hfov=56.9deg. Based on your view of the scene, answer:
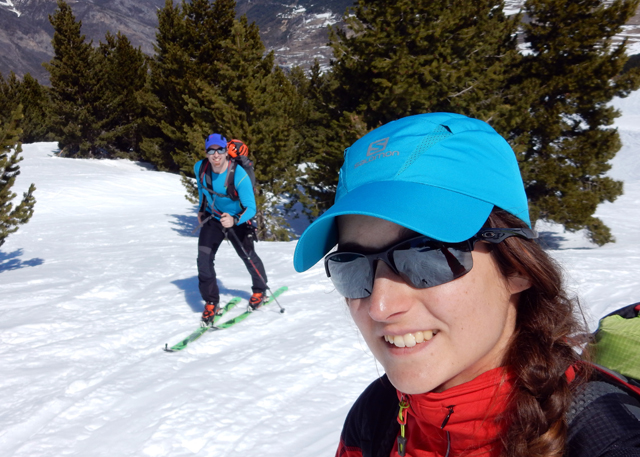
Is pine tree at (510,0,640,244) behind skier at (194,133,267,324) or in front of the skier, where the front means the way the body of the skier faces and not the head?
behind

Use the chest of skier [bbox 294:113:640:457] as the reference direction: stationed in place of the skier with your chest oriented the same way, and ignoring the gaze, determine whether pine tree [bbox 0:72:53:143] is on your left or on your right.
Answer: on your right

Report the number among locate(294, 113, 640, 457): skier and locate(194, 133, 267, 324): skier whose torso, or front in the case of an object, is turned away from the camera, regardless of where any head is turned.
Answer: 0

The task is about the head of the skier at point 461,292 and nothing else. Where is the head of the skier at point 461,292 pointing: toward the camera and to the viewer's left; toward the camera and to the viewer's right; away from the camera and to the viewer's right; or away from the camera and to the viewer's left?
toward the camera and to the viewer's left

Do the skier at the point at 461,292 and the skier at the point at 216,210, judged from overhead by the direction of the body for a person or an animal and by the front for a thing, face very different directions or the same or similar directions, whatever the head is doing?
same or similar directions

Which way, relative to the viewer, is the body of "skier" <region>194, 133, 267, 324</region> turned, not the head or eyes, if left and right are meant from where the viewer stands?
facing the viewer and to the left of the viewer

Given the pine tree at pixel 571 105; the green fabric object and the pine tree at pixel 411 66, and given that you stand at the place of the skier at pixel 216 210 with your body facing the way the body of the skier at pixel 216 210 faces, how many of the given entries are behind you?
2

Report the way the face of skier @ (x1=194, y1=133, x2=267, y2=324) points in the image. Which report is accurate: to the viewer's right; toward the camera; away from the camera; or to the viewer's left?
toward the camera

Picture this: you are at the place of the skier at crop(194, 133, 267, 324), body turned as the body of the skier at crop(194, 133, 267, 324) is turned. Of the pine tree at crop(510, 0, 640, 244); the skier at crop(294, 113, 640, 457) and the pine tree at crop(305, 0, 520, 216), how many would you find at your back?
2
